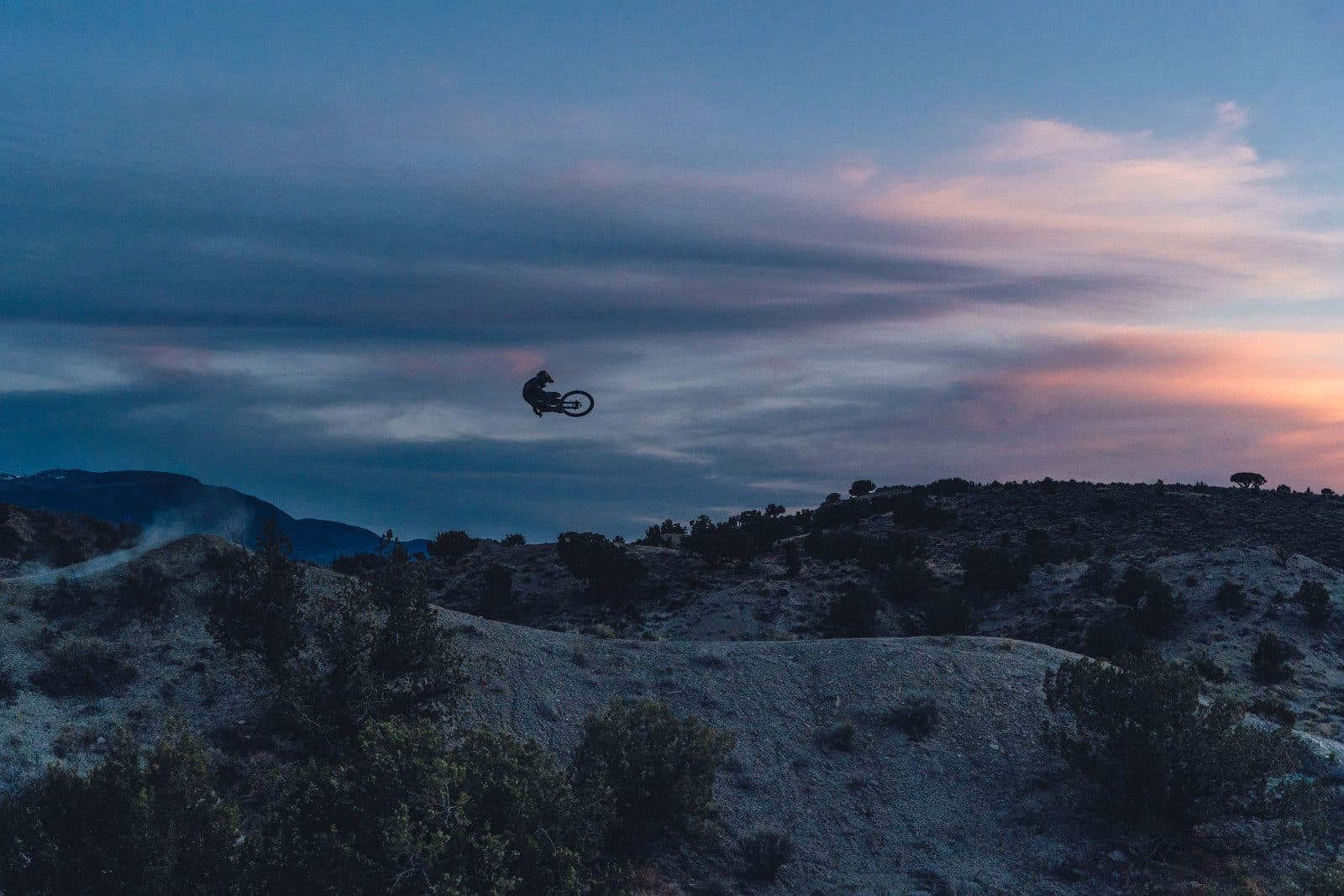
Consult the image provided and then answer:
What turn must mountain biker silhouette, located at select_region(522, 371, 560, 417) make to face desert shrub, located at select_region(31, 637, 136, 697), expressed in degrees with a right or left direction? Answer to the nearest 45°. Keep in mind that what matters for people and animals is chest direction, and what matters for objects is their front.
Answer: approximately 135° to its right

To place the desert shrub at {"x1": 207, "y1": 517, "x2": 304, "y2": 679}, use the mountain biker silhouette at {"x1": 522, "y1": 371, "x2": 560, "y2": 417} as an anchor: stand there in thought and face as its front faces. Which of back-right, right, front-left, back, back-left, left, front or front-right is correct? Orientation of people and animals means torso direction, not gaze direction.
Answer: back-right

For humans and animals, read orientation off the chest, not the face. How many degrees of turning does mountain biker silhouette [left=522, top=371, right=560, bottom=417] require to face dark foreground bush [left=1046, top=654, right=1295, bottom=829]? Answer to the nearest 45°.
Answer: approximately 45° to its right

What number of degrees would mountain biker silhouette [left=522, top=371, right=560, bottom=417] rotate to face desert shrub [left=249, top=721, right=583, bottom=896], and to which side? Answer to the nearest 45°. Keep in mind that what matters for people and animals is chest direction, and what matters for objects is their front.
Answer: approximately 90° to its right

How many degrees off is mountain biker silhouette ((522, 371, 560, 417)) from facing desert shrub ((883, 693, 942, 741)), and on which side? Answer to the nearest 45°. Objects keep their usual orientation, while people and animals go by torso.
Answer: approximately 45° to its right

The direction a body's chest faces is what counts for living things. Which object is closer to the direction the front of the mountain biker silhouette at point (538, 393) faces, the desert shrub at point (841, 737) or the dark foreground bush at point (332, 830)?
the desert shrub

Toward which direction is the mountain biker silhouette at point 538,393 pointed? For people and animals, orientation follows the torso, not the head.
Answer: to the viewer's right

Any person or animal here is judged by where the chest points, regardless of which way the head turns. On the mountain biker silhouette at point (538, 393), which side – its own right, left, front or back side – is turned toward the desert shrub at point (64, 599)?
back

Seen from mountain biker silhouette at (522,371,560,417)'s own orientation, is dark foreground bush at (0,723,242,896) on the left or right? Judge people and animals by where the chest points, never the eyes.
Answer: on its right
